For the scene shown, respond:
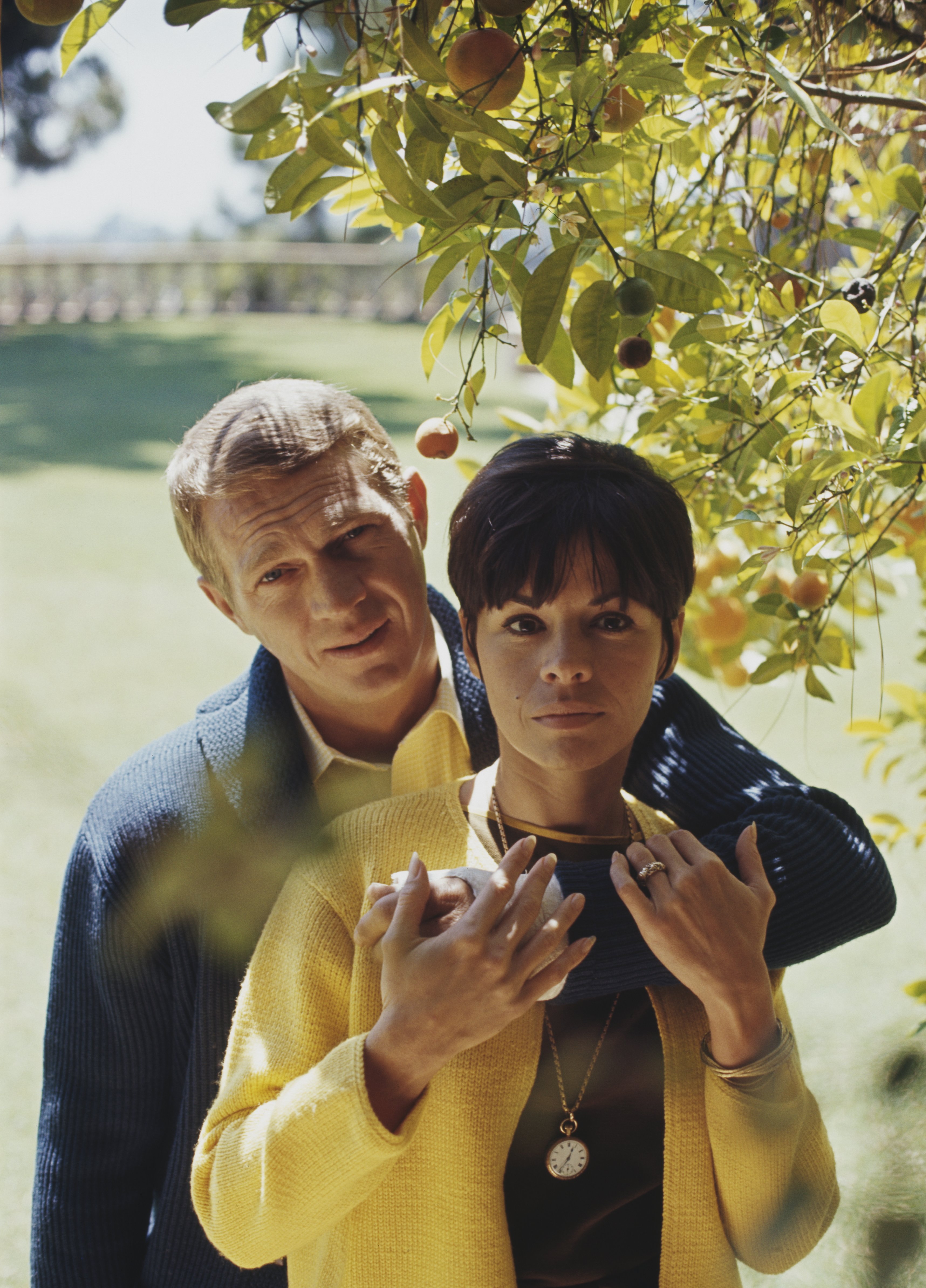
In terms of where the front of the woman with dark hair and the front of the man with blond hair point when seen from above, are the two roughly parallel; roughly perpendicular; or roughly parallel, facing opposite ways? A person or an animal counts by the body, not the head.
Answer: roughly parallel

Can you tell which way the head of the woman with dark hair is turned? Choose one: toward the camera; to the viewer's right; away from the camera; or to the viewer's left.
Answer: toward the camera

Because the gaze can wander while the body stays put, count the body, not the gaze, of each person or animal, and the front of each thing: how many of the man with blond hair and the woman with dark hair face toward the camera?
2

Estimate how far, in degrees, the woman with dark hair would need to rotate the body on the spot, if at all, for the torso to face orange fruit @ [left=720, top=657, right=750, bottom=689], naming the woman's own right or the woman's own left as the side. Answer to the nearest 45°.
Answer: approximately 180°

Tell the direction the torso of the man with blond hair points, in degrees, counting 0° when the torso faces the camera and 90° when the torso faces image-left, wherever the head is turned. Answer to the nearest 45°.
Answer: approximately 0°
